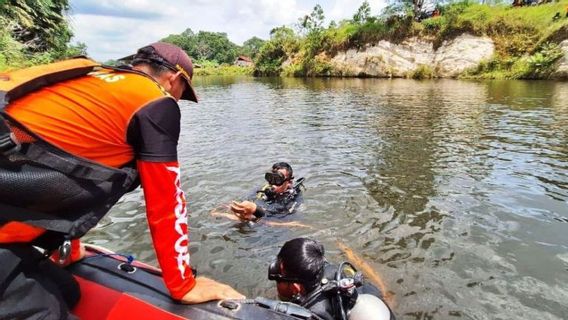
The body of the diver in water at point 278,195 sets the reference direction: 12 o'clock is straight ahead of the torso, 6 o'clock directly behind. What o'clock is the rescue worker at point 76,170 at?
The rescue worker is roughly at 11 o'clock from the diver in water.

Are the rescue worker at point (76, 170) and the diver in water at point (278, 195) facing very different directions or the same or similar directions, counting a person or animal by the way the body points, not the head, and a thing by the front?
very different directions

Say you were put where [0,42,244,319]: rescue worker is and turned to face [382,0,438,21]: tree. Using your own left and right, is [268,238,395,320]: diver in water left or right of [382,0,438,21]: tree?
right

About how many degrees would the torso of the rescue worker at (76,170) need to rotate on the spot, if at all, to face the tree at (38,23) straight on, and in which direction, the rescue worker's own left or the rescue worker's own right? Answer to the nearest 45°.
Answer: approximately 90° to the rescue worker's own left

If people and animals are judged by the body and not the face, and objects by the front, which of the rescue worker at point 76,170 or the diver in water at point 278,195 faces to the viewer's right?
the rescue worker

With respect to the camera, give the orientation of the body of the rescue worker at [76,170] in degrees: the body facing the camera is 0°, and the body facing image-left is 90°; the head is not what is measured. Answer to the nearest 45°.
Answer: approximately 270°

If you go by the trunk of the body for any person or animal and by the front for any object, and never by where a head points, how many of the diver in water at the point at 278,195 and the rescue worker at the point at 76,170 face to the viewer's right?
1

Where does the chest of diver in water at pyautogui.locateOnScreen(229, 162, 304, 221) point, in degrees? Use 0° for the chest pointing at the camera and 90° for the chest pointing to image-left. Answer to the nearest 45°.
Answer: approximately 45°
